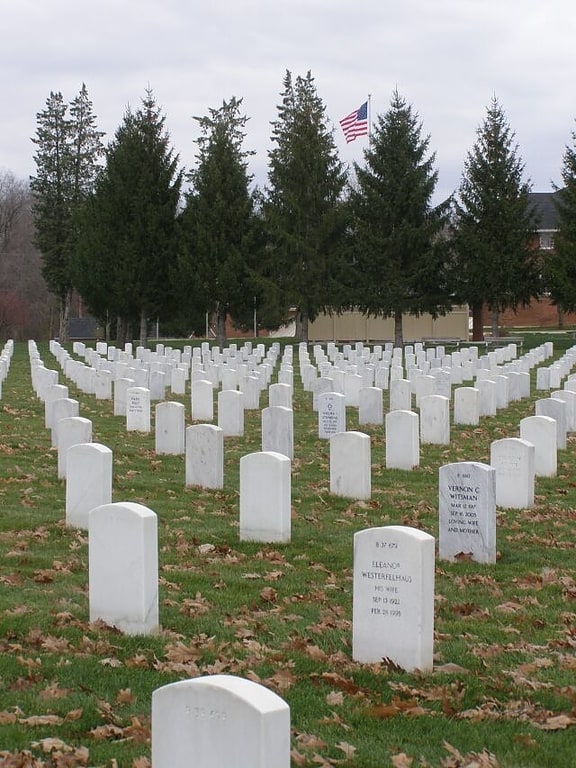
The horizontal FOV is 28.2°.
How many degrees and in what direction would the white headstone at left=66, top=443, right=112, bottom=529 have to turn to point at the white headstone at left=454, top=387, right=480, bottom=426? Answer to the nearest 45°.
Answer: approximately 180°

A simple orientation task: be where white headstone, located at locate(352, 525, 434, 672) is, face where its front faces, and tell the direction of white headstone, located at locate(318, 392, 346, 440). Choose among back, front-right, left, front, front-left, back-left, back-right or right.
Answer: back-right

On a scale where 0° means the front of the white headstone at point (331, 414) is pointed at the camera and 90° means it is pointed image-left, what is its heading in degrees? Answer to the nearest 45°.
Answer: approximately 45°

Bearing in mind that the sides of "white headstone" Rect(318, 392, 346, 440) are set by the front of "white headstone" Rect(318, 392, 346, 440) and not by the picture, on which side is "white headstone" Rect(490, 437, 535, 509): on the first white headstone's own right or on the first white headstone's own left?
on the first white headstone's own left

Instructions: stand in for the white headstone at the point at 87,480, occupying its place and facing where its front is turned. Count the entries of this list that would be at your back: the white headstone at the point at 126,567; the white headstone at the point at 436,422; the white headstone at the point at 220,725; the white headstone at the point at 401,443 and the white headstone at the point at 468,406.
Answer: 3

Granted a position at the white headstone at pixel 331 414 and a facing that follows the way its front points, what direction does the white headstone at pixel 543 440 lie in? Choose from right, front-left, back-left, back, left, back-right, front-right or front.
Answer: left

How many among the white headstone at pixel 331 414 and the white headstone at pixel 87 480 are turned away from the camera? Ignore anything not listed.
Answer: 0

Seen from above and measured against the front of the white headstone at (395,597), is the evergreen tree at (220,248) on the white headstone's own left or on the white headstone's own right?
on the white headstone's own right

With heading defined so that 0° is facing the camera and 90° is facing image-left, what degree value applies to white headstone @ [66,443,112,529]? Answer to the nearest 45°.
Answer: approximately 45°
